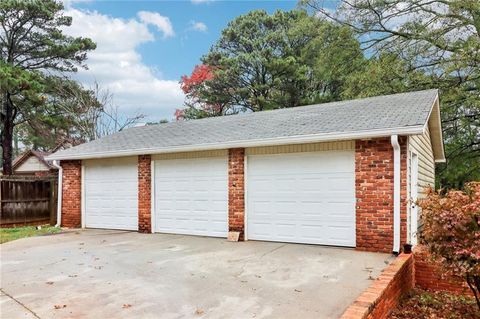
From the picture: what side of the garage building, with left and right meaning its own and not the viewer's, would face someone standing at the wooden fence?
right

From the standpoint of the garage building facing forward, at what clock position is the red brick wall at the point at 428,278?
The red brick wall is roughly at 9 o'clock from the garage building.

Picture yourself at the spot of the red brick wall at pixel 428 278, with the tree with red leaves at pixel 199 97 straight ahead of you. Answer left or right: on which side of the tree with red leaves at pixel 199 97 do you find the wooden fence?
left

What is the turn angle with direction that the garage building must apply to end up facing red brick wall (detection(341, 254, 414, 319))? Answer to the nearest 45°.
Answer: approximately 45° to its left

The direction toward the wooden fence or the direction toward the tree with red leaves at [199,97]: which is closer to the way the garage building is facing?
the wooden fence

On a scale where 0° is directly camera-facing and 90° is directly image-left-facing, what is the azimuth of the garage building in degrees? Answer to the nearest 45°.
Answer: approximately 45°

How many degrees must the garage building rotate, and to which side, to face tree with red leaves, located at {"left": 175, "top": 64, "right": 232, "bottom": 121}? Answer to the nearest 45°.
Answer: approximately 135° to its right
